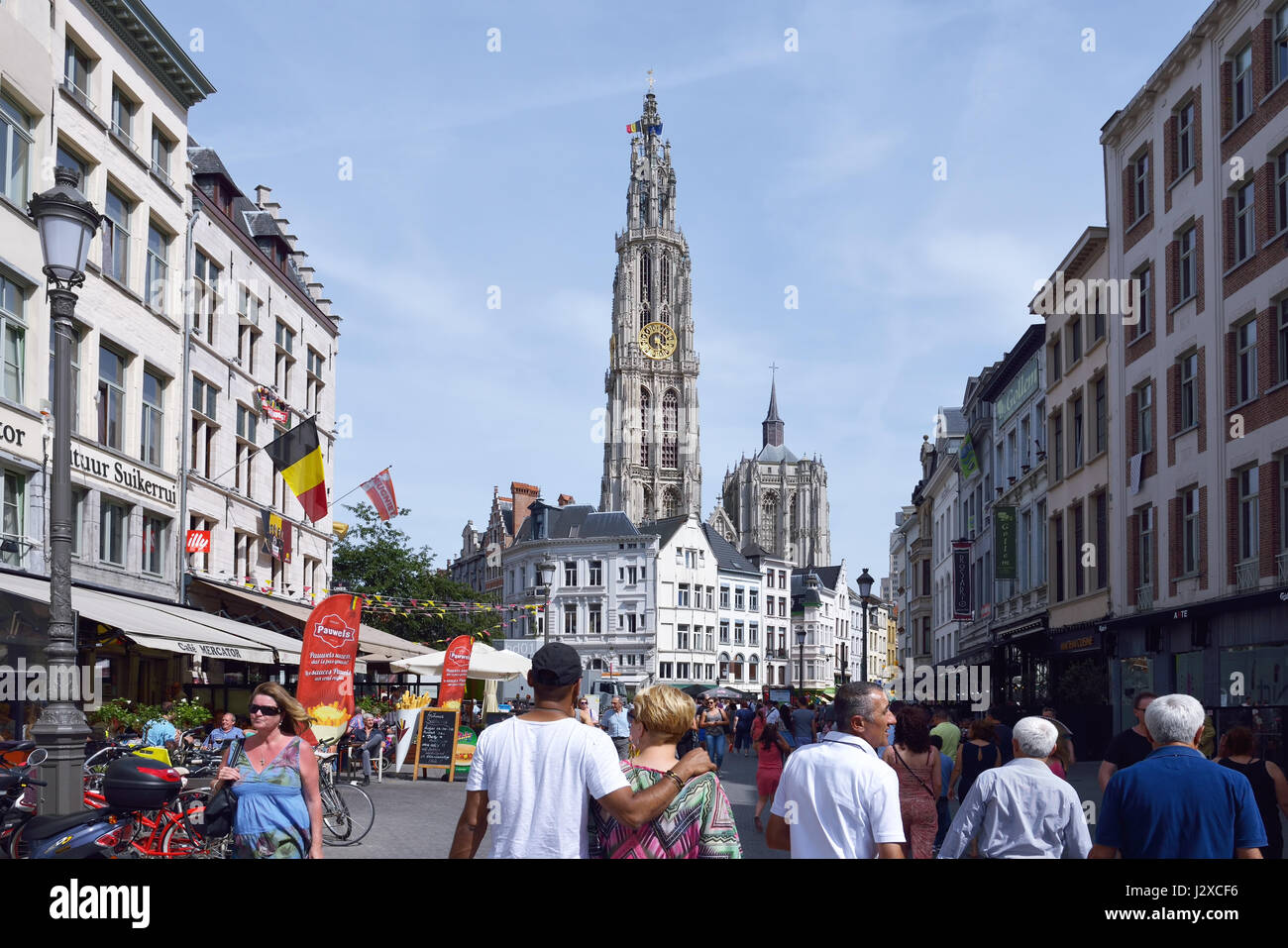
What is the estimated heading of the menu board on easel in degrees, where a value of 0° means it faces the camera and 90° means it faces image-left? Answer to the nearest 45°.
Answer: approximately 0°

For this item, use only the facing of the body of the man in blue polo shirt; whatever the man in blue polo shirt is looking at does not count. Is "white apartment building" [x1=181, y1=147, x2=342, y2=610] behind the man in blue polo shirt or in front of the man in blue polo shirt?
in front

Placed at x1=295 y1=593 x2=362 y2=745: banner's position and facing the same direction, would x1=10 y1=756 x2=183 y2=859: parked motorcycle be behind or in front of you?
in front

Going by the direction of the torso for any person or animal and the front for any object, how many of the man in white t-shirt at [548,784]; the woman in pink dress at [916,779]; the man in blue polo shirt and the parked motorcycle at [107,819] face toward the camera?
0

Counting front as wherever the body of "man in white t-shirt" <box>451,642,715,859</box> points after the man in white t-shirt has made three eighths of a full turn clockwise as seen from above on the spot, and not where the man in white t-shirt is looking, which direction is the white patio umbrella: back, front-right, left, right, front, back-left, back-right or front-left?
back-left

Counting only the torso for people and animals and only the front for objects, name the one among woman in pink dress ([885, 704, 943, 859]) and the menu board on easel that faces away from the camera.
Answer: the woman in pink dress

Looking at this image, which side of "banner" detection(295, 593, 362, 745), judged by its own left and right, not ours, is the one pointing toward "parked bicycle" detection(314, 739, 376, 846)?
front

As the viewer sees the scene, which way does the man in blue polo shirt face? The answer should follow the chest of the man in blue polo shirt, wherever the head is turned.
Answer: away from the camera

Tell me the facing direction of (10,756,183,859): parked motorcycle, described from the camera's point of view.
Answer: facing to the left of the viewer

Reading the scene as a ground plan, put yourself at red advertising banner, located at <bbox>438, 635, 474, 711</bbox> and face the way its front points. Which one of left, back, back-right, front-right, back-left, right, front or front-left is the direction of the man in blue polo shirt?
front

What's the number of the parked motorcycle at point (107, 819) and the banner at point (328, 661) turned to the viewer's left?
1

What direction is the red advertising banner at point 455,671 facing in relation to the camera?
toward the camera

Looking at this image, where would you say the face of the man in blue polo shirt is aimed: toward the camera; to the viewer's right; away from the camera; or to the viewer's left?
away from the camera

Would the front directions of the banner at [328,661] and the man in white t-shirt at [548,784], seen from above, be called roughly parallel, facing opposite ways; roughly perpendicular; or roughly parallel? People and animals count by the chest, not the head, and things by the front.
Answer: roughly parallel, facing opposite ways
